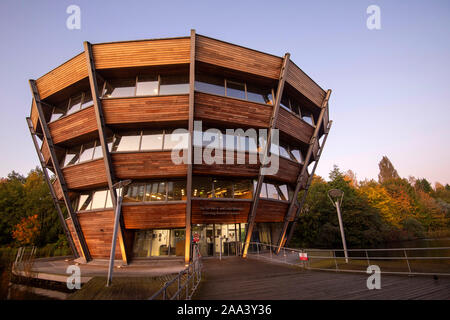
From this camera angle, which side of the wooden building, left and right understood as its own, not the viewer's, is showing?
front

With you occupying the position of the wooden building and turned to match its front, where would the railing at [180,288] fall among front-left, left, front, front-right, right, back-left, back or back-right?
front
